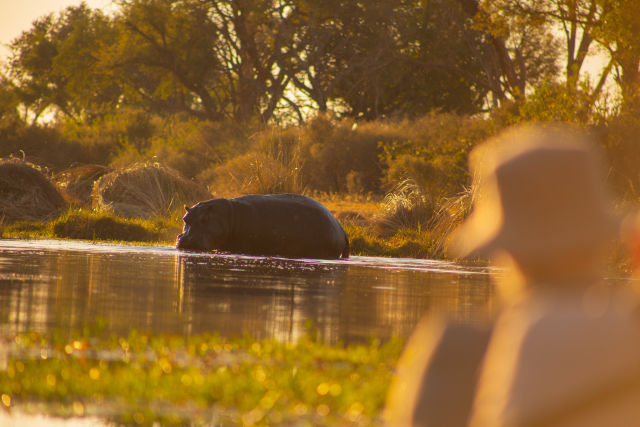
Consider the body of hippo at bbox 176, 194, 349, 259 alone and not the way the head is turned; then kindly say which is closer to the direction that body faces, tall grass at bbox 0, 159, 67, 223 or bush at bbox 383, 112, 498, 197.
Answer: the tall grass

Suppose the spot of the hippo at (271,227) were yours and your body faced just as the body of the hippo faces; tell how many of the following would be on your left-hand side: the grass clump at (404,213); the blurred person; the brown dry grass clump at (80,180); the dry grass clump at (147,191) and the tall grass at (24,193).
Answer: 1

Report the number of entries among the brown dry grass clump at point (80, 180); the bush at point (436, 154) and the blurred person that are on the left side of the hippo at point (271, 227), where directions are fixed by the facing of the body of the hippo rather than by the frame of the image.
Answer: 1

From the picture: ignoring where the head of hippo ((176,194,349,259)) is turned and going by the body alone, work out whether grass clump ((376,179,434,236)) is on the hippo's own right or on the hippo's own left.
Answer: on the hippo's own right

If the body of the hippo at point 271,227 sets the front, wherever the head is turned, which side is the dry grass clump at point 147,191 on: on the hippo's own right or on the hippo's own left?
on the hippo's own right

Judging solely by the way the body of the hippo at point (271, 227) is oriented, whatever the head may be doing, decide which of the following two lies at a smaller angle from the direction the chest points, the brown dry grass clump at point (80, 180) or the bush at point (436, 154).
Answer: the brown dry grass clump

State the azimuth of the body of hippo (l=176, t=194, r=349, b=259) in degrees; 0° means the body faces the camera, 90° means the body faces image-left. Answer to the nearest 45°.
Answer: approximately 90°

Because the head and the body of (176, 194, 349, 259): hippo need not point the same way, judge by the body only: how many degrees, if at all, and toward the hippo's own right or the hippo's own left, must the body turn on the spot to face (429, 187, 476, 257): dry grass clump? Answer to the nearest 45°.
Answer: approximately 135° to the hippo's own right

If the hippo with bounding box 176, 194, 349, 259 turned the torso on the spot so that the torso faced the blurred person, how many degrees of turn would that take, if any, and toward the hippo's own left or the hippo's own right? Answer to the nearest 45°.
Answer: approximately 90° to the hippo's own left

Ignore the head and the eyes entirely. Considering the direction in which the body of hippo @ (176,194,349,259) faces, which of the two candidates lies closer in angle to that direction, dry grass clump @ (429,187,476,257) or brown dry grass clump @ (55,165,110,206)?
the brown dry grass clump

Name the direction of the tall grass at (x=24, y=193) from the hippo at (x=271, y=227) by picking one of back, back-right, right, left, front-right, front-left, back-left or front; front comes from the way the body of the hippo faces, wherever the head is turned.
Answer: front-right
